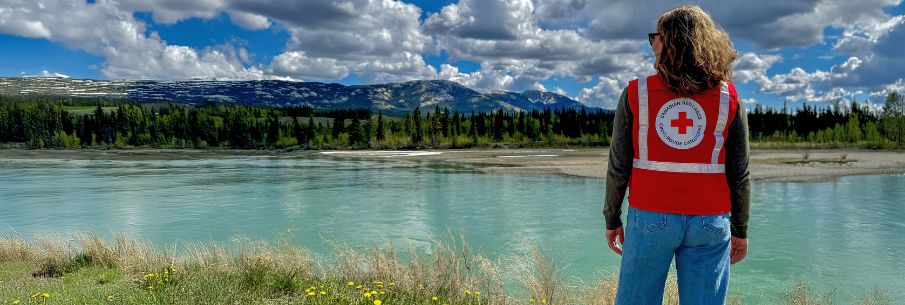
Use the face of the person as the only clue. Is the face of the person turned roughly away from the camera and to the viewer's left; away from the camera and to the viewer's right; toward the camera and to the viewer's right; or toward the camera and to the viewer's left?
away from the camera and to the viewer's left

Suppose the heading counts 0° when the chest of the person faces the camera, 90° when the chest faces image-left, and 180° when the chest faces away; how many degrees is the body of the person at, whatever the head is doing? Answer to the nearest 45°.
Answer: approximately 180°
